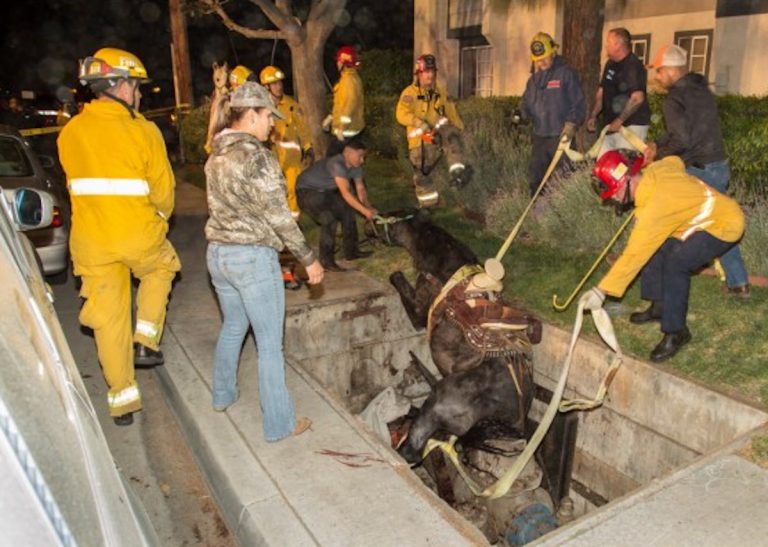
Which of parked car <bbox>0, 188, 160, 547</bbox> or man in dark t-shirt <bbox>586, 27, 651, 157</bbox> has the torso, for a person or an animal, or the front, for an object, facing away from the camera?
the parked car

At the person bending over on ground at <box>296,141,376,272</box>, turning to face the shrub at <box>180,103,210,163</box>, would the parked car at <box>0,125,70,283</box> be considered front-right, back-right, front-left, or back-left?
front-left

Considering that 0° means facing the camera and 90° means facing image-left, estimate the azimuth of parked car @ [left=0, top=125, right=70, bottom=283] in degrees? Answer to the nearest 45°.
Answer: approximately 180°

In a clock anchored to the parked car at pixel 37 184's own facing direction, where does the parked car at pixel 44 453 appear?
the parked car at pixel 44 453 is roughly at 6 o'clock from the parked car at pixel 37 184.

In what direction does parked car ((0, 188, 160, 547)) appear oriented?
away from the camera

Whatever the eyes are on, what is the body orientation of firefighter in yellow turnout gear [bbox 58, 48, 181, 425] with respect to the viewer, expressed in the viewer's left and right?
facing away from the viewer and to the right of the viewer

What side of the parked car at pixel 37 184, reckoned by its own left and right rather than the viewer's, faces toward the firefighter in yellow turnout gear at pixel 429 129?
right

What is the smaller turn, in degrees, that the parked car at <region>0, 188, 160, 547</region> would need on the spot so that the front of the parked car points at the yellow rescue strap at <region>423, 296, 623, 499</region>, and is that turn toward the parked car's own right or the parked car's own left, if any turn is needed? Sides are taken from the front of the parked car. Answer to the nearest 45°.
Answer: approximately 45° to the parked car's own right

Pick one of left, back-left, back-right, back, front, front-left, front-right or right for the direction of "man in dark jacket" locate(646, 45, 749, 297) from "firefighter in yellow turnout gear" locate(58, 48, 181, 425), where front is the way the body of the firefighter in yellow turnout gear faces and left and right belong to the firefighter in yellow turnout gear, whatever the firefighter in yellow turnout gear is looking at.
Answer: front-right

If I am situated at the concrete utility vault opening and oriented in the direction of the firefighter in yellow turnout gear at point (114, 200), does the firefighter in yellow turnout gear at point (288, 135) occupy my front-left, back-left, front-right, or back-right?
front-right

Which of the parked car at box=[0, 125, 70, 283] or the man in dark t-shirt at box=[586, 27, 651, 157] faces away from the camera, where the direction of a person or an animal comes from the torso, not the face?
the parked car

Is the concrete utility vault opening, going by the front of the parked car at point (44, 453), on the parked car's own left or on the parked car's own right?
on the parked car's own right

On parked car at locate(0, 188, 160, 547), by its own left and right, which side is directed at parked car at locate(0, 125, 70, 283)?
front

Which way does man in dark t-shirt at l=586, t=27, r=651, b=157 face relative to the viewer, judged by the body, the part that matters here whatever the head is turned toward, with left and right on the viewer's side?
facing the viewer and to the left of the viewer

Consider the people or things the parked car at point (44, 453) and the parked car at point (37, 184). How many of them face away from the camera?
2
